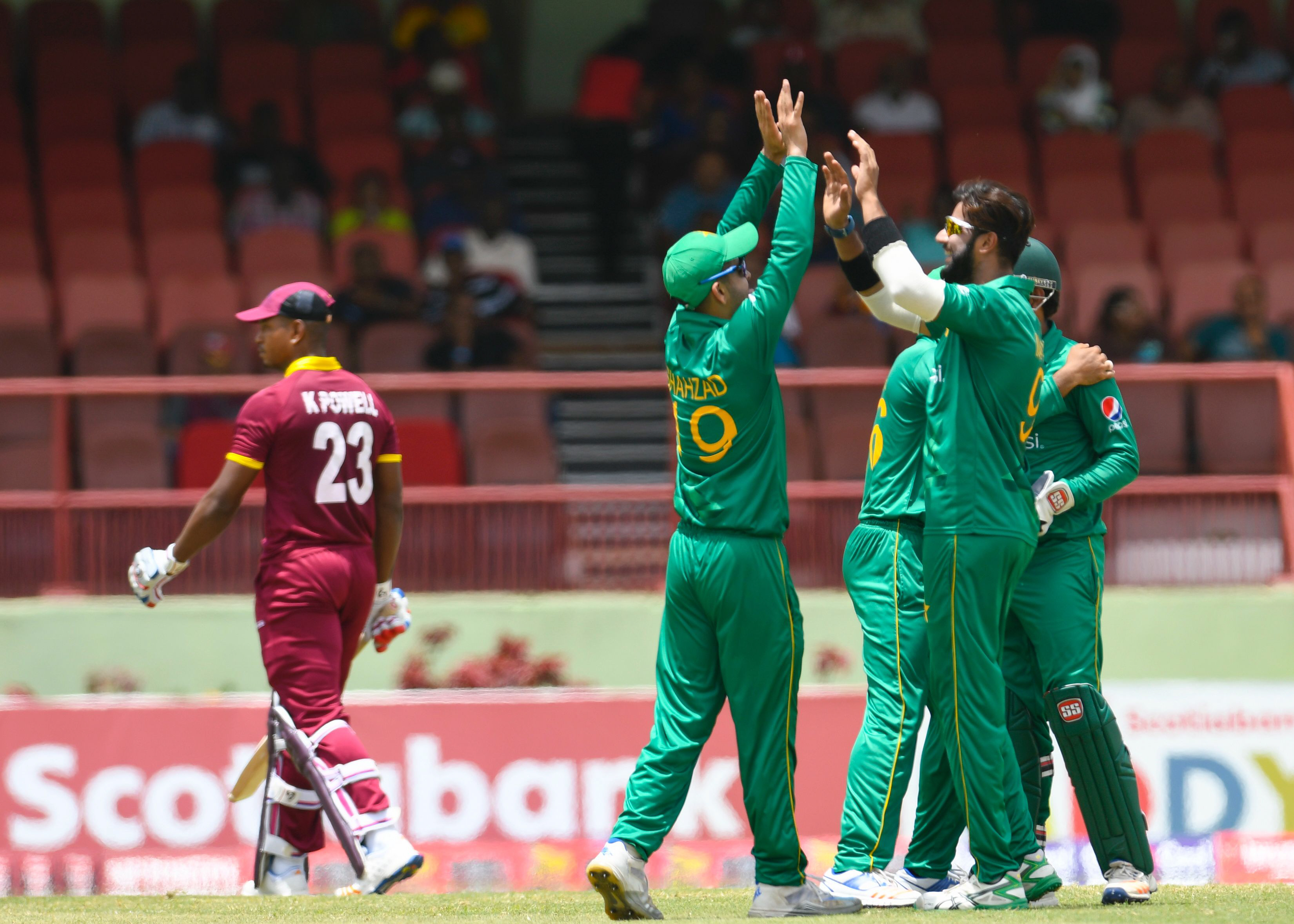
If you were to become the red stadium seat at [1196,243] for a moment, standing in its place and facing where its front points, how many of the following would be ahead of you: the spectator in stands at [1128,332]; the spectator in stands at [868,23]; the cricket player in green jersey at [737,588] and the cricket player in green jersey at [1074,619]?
3

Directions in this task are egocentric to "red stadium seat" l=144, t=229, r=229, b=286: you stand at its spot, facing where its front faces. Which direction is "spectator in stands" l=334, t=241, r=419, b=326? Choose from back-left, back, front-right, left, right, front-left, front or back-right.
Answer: front-left

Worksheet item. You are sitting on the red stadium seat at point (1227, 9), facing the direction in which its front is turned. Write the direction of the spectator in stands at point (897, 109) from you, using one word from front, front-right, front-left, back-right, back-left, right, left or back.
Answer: front-right

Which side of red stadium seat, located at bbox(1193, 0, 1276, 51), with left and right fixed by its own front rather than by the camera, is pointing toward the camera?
front

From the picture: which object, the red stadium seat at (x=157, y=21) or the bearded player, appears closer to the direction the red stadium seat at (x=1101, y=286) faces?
the bearded player

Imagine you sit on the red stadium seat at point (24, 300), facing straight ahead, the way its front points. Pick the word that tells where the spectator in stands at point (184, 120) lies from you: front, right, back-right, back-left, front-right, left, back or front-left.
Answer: back-left

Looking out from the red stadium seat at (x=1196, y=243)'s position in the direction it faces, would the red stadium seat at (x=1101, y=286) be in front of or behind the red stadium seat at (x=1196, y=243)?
in front

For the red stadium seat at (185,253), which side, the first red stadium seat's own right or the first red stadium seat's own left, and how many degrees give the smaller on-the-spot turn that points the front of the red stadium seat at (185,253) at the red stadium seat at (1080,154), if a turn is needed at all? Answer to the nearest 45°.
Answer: approximately 90° to the first red stadium seat's own left

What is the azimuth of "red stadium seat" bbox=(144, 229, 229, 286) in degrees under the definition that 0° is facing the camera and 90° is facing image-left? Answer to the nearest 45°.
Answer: approximately 0°

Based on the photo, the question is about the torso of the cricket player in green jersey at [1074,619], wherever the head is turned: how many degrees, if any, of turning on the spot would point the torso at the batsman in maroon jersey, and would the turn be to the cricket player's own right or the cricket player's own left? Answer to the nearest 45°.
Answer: approximately 45° to the cricket player's own right

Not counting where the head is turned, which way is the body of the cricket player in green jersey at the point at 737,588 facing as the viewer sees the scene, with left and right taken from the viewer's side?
facing away from the viewer and to the right of the viewer

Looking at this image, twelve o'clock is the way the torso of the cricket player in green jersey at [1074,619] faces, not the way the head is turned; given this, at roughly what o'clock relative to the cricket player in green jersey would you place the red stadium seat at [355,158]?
The red stadium seat is roughly at 3 o'clock from the cricket player in green jersey.

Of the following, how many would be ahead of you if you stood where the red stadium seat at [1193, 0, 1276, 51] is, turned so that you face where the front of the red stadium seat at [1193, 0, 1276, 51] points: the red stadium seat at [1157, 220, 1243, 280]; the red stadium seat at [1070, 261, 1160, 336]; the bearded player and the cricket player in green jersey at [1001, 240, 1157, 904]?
4

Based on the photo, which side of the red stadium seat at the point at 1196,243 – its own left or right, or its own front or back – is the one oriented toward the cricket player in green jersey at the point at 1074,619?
front

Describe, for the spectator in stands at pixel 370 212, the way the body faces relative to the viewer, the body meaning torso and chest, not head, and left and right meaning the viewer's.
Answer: facing the viewer

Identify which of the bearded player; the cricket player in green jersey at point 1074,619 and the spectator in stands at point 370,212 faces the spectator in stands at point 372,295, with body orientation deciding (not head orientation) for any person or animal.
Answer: the spectator in stands at point 370,212

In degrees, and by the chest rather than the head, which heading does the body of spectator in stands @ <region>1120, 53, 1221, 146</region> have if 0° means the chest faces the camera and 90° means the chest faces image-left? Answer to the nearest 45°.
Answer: approximately 0°
